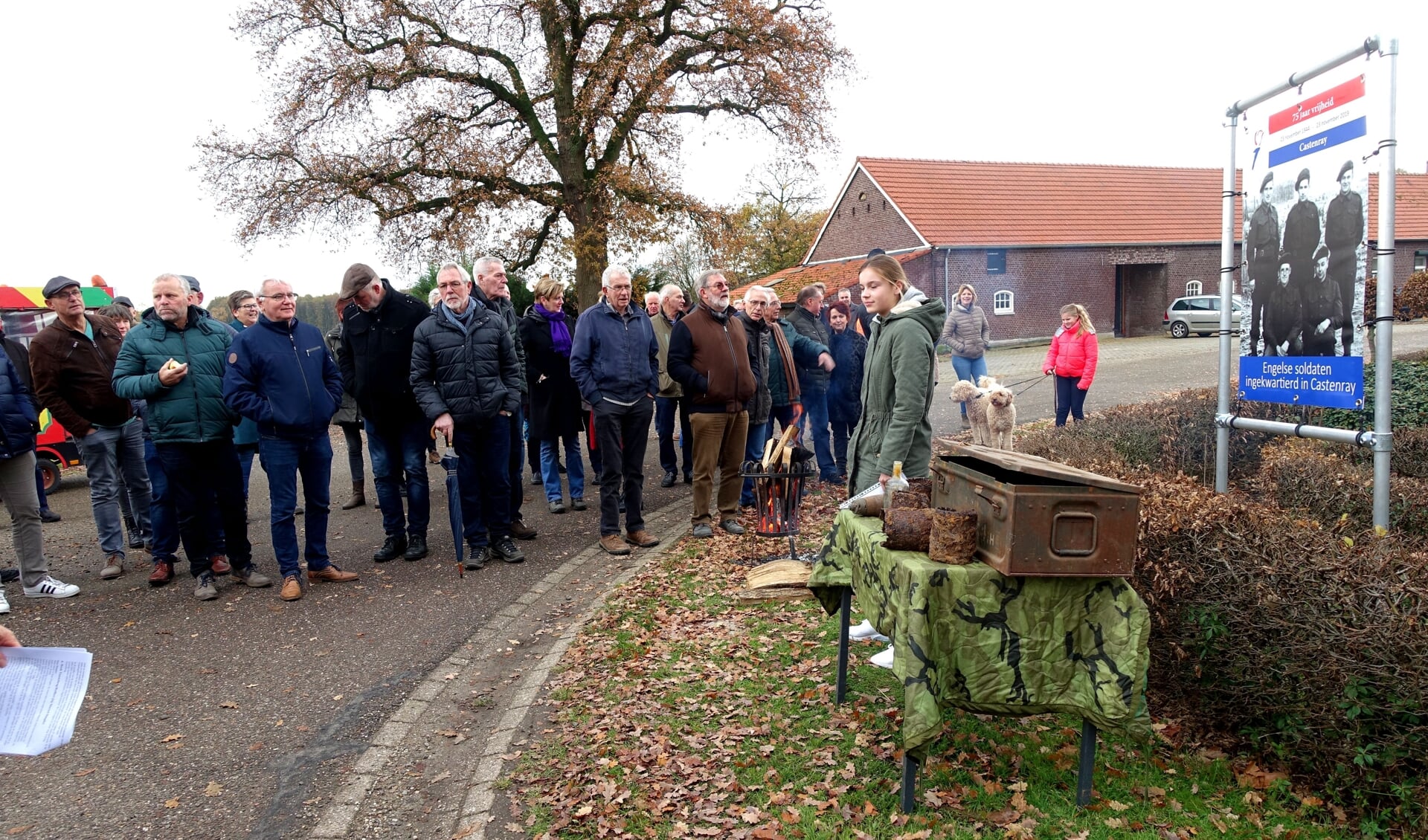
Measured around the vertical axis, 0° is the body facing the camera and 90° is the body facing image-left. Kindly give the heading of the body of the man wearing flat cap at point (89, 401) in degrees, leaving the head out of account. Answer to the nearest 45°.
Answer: approximately 315°

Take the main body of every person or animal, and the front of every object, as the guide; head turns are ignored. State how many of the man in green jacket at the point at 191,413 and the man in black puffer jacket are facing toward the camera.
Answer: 2

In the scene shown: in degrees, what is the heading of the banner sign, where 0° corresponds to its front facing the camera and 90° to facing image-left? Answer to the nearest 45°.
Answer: approximately 45°

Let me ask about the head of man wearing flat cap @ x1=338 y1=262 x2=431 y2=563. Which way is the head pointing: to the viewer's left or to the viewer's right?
to the viewer's left

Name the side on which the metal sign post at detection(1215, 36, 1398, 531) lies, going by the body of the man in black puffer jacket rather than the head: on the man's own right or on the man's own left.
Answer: on the man's own left

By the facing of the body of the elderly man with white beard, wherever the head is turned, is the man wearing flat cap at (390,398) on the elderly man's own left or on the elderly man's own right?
on the elderly man's own right

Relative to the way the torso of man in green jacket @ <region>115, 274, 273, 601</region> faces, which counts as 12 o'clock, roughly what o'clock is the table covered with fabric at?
The table covered with fabric is roughly at 11 o'clock from the man in green jacket.
